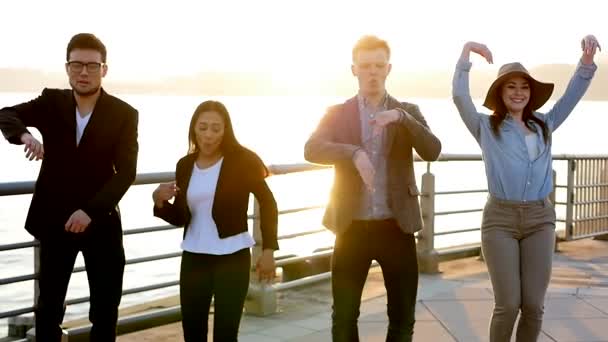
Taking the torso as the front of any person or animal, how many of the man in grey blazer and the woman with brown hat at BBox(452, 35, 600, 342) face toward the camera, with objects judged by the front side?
2

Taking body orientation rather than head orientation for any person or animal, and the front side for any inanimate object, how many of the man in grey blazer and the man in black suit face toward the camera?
2

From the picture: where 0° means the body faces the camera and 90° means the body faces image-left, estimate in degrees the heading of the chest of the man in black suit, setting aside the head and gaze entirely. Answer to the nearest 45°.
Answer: approximately 0°

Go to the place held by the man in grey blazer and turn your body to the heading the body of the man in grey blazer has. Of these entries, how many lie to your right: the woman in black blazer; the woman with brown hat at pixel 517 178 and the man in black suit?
2

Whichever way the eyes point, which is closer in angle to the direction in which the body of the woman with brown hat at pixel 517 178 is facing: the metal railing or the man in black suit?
the man in black suit

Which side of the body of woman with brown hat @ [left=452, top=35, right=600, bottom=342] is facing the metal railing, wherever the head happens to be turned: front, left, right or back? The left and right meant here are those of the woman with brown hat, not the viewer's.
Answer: back

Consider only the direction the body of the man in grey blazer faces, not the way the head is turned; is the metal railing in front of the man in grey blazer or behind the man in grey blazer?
behind

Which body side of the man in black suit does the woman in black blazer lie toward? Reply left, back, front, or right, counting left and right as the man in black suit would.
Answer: left

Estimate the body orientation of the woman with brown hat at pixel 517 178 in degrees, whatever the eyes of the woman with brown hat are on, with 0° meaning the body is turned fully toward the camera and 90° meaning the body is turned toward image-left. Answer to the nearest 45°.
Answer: approximately 0°

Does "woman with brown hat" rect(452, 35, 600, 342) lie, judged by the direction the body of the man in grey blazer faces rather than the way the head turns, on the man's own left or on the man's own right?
on the man's own left
